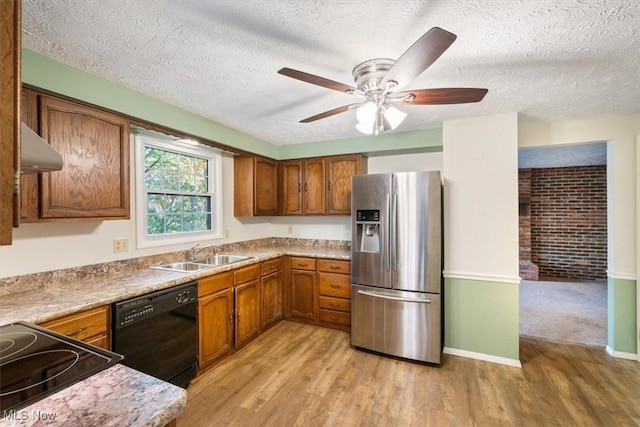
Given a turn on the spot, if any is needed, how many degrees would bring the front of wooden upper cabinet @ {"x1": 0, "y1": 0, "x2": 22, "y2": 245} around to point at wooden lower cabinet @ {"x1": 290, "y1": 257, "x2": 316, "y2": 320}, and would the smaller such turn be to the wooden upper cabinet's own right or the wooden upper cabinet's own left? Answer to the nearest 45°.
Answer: approximately 45° to the wooden upper cabinet's own left

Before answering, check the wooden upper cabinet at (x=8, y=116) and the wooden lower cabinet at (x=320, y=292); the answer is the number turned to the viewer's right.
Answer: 1

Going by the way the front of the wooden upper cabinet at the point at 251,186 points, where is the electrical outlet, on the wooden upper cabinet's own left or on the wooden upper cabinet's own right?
on the wooden upper cabinet's own right

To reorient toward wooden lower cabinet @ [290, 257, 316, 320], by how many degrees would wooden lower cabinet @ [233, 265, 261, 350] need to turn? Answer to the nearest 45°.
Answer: approximately 90° to its left

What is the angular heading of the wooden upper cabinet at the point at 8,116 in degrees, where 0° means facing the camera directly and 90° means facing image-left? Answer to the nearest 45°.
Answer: approximately 270°

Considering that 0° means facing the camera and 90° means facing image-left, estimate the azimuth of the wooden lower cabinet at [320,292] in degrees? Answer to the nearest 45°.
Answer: approximately 45°

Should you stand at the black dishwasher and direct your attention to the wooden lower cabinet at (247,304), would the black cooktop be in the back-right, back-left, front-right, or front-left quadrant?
back-right

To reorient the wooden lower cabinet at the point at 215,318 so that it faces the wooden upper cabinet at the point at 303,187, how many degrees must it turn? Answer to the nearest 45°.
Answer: approximately 90° to its left

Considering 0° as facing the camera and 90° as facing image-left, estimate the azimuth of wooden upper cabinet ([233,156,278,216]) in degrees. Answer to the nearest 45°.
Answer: approximately 315°

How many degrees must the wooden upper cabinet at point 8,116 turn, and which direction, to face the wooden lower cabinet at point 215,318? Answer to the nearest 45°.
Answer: approximately 45° to its left

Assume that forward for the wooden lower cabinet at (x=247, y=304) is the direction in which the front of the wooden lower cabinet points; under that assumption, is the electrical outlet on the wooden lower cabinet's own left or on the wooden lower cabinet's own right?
on the wooden lower cabinet's own right

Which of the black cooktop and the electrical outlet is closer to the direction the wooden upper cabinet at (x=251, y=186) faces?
the black cooktop
